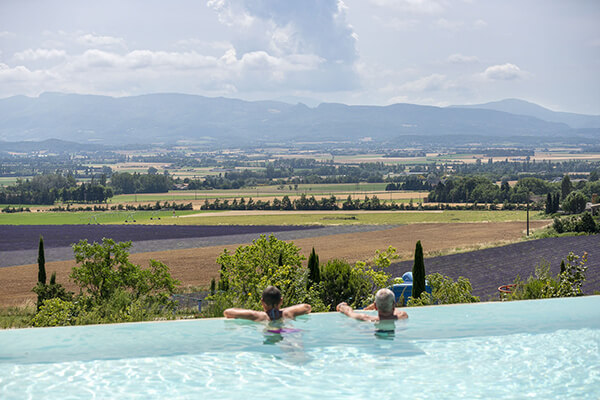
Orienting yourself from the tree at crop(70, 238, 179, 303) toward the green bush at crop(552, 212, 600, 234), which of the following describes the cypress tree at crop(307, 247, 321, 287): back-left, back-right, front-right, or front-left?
front-right

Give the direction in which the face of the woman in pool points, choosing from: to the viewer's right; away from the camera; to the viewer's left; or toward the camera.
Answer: away from the camera

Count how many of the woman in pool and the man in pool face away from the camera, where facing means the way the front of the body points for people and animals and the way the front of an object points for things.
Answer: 2

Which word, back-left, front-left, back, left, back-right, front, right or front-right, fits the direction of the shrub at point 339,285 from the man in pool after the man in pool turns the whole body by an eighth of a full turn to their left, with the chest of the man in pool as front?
front-right

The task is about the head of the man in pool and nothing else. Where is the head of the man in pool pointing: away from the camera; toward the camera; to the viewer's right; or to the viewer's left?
away from the camera

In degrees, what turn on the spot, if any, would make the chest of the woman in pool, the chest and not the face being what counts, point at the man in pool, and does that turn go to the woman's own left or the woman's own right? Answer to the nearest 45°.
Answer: approximately 90° to the woman's own right

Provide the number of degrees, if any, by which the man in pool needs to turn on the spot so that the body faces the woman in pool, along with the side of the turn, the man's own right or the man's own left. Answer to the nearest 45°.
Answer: approximately 90° to the man's own left

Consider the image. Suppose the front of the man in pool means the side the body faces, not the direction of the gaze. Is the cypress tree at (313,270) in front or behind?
in front

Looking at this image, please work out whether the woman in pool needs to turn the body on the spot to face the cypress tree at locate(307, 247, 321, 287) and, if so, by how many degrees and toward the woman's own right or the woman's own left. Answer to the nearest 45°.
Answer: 0° — they already face it

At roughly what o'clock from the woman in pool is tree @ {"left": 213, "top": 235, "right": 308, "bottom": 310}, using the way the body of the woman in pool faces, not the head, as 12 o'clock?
The tree is roughly at 12 o'clock from the woman in pool.

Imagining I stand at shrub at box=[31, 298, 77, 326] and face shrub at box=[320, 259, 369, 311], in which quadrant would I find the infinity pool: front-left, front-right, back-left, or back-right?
front-right

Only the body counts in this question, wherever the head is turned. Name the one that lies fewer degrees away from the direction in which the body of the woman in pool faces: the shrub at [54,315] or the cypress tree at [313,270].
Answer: the cypress tree

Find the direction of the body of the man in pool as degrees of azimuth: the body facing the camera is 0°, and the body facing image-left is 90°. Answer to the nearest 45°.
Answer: approximately 180°

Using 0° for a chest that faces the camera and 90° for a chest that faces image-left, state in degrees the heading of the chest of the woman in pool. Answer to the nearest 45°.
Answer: approximately 180°
